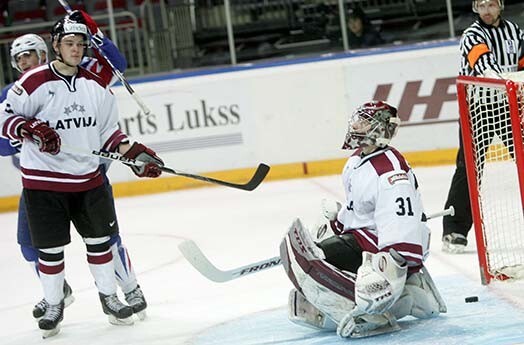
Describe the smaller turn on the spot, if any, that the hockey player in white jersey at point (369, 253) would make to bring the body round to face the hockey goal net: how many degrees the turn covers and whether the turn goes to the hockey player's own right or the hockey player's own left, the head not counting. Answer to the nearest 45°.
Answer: approximately 135° to the hockey player's own right

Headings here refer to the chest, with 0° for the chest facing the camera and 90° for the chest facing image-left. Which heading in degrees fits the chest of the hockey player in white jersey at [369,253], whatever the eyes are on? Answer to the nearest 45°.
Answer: approximately 90°

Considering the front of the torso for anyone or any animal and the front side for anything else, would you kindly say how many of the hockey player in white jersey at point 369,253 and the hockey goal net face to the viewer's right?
0

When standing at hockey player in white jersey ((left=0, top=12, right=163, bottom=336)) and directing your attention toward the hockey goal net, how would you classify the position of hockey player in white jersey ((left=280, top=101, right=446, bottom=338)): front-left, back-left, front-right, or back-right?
front-right

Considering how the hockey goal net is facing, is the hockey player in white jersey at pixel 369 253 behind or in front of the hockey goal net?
in front

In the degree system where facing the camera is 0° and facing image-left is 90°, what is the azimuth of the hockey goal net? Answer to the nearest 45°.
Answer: approximately 45°

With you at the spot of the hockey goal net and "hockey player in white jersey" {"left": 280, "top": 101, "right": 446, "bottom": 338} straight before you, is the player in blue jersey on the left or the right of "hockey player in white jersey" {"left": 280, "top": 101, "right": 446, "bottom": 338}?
right

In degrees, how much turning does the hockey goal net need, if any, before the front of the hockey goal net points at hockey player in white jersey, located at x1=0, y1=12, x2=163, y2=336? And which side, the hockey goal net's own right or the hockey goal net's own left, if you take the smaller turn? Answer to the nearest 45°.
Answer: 0° — it already faces them

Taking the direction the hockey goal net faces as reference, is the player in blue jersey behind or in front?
in front
